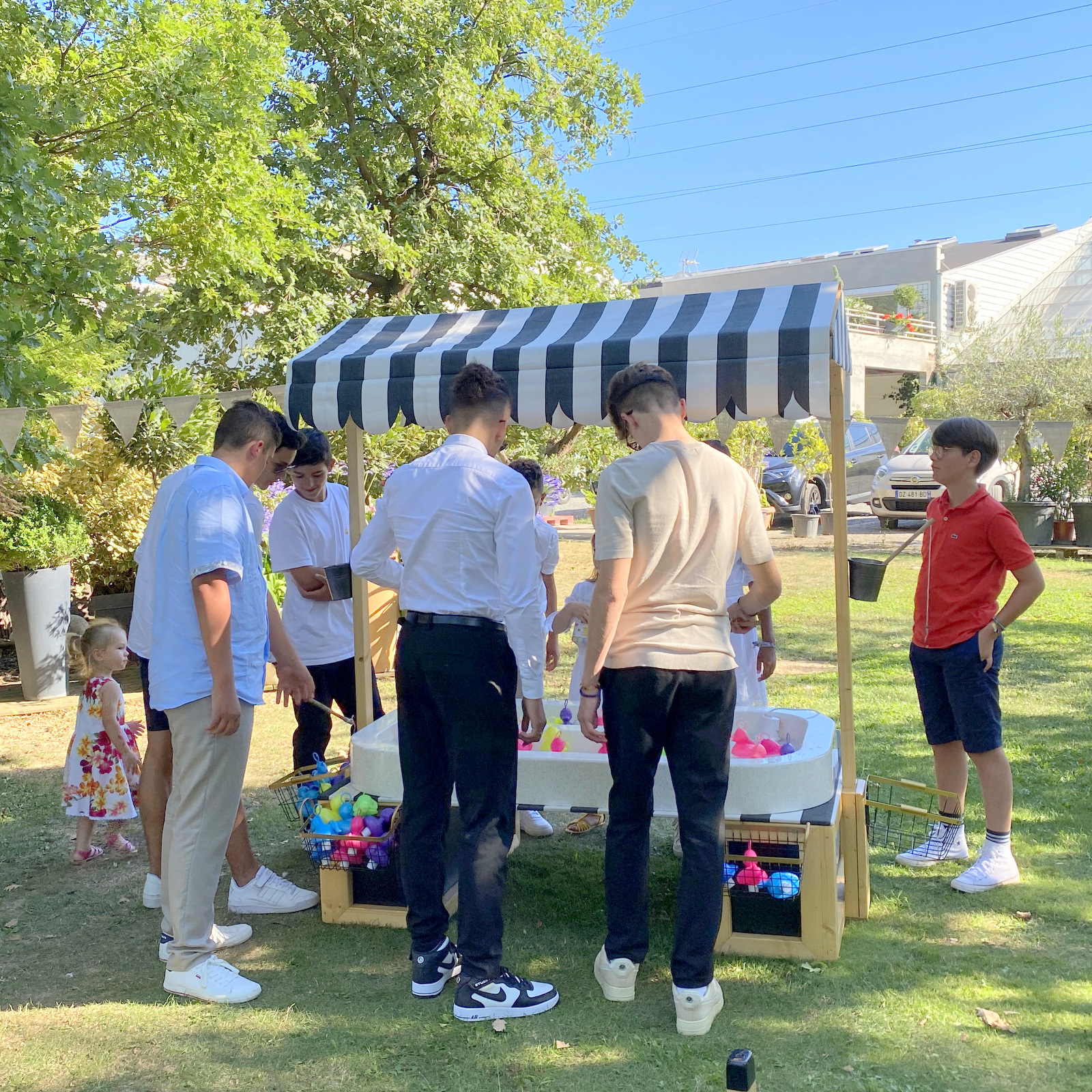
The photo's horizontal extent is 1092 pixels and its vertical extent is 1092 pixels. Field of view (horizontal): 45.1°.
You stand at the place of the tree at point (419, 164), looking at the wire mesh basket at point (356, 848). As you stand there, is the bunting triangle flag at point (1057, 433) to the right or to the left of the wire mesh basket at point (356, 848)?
left

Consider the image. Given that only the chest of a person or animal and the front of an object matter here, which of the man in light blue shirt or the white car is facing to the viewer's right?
the man in light blue shirt

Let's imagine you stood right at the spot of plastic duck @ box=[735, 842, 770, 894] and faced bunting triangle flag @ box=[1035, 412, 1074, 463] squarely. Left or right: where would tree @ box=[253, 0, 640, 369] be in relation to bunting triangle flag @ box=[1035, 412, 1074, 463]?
left

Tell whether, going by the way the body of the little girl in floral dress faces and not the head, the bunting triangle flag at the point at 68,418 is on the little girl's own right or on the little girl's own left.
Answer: on the little girl's own left

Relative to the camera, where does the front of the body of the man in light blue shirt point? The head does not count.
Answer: to the viewer's right

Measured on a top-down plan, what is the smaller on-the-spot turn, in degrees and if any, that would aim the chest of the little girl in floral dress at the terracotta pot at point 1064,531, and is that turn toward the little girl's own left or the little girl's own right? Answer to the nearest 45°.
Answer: approximately 45° to the little girl's own left

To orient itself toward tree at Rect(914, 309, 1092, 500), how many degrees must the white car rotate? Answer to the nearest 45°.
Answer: approximately 135° to its left

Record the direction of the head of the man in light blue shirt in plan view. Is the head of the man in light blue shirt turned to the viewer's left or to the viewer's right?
to the viewer's right

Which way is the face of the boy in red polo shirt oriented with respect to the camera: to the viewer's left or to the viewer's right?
to the viewer's left

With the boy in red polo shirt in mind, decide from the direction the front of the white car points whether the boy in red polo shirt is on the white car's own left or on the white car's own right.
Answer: on the white car's own left

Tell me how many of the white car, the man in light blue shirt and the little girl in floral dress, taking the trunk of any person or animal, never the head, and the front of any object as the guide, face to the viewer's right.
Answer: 2

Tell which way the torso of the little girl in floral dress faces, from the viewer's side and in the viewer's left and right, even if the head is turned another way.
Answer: facing to the right of the viewer

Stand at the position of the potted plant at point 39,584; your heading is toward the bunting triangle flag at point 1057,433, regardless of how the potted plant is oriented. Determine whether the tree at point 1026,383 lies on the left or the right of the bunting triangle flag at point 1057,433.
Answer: left
